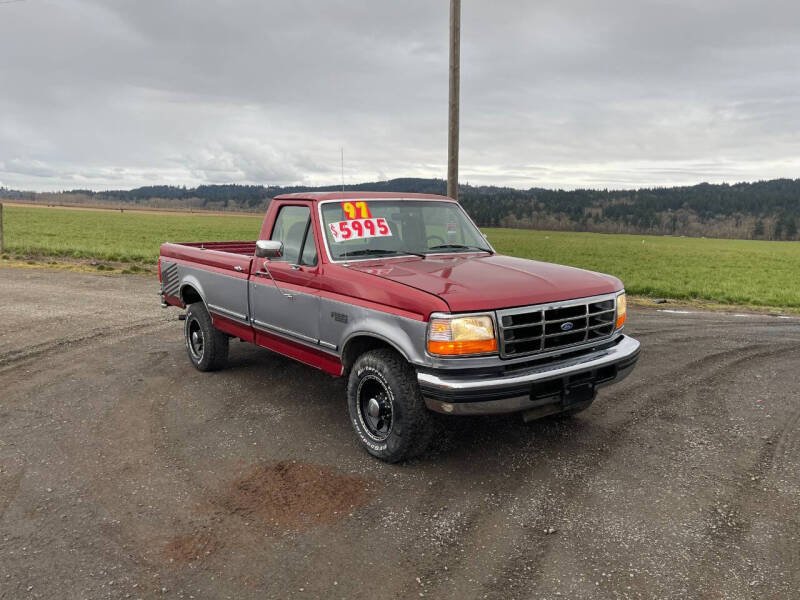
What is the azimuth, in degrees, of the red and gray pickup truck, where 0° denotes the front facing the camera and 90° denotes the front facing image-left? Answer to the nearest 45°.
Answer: approximately 315°

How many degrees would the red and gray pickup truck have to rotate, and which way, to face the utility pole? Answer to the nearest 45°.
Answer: approximately 135° to its left
